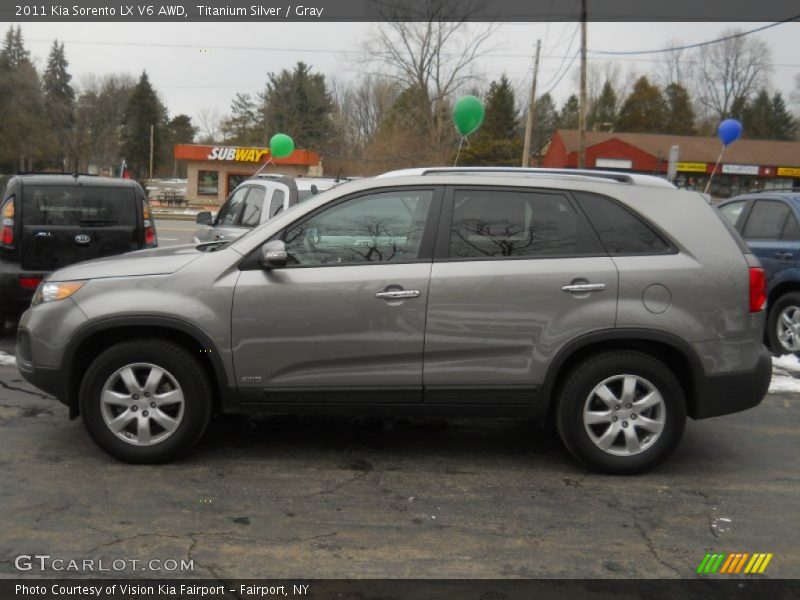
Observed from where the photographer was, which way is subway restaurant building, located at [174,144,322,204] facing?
facing the viewer

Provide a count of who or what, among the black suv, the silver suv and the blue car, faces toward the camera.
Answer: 0

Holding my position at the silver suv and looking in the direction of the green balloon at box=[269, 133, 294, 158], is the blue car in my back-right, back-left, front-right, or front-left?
front-right

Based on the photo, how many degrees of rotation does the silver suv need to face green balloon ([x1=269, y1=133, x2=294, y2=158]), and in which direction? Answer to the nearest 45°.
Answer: approximately 90° to its right

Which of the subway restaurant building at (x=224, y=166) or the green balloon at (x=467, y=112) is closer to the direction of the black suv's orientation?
the subway restaurant building

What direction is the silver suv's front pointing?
to the viewer's left

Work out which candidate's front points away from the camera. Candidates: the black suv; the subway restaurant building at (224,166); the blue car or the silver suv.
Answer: the black suv

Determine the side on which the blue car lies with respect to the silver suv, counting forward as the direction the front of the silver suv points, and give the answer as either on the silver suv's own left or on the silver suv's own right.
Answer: on the silver suv's own right

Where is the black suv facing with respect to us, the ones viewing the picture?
facing away from the viewer

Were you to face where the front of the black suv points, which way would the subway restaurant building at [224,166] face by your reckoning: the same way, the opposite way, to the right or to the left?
the opposite way

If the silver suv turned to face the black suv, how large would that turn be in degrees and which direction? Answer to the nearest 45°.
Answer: approximately 45° to its right

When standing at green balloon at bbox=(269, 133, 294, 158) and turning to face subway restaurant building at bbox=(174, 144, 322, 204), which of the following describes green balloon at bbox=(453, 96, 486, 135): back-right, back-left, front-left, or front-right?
back-right

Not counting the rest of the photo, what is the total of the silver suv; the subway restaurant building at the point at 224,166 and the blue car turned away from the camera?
0

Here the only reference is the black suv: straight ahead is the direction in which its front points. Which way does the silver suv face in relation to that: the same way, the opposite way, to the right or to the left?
to the left

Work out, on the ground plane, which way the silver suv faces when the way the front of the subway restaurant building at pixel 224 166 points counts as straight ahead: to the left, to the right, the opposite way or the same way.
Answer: to the right

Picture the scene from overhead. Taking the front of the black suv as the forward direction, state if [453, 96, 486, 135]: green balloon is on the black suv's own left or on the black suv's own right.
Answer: on the black suv's own right

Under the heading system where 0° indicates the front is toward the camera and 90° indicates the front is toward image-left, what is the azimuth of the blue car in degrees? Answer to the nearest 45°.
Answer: approximately 90°

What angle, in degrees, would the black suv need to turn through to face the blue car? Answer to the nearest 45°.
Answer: approximately 90° to its right
